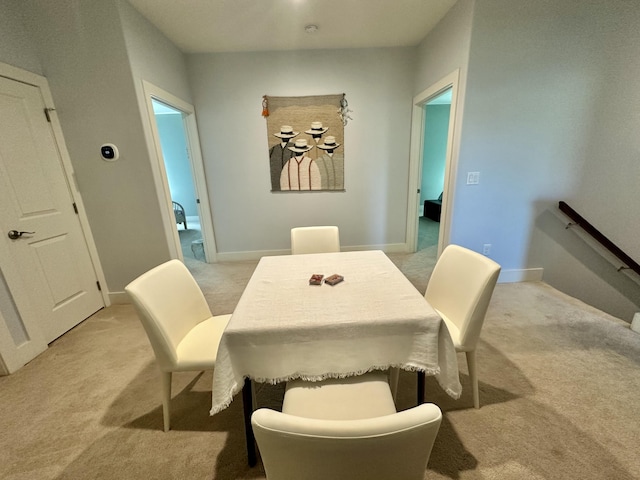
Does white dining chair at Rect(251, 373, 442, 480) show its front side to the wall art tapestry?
yes

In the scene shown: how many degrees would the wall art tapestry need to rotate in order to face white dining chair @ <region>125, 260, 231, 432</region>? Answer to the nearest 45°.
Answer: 0° — it already faces it

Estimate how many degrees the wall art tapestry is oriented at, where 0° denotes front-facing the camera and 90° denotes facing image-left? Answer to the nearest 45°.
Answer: approximately 0°

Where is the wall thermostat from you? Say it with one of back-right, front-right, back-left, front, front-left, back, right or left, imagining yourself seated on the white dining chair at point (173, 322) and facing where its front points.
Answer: back-left

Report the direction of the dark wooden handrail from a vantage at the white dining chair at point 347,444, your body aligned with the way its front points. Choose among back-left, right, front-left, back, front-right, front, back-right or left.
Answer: front-right

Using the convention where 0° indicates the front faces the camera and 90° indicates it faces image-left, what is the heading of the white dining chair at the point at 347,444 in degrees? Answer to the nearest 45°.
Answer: approximately 180°

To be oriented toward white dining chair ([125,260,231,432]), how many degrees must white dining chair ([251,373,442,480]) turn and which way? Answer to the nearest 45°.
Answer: approximately 45° to its left

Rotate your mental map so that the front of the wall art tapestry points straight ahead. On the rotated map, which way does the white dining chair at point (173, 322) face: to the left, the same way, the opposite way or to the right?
to the left

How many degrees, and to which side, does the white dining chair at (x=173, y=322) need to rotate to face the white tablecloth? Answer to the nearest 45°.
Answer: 0° — it already faces it
